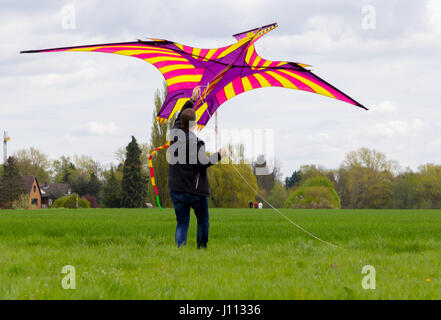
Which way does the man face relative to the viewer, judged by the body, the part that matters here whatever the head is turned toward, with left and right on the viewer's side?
facing away from the viewer and to the right of the viewer
